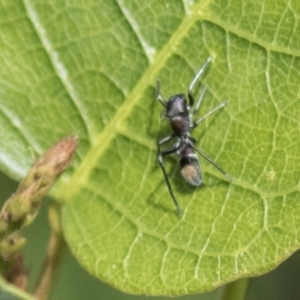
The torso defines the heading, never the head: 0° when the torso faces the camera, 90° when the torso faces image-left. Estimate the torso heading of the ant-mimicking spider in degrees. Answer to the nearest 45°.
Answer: approximately 180°

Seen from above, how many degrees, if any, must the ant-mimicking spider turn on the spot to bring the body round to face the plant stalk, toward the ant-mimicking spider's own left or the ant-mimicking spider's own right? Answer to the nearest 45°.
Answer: approximately 90° to the ant-mimicking spider's own left
